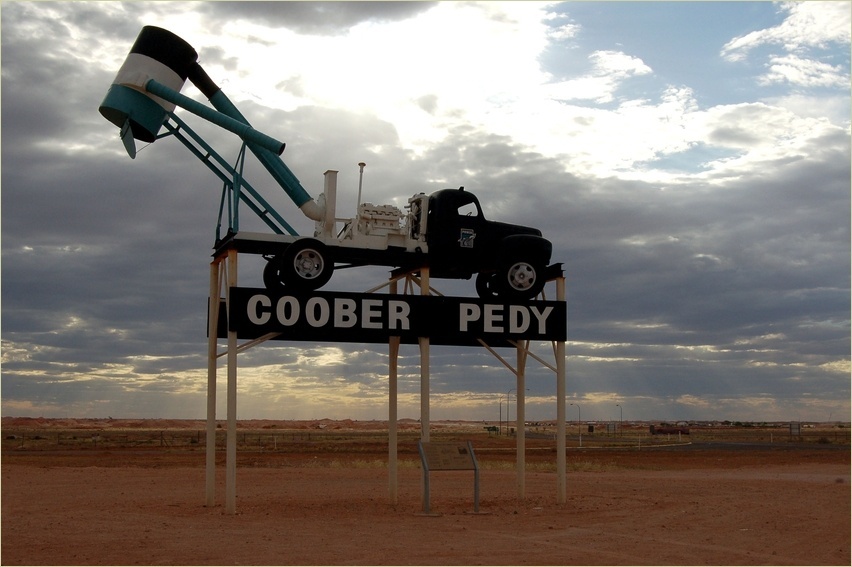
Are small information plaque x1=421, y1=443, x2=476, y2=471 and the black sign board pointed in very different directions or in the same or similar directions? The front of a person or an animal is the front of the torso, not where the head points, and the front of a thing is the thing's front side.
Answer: same or similar directions

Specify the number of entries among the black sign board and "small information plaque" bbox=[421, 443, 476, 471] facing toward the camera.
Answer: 2

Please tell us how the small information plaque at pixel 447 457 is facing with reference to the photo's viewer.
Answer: facing the viewer

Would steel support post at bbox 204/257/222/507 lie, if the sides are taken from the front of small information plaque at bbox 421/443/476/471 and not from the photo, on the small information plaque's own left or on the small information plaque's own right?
on the small information plaque's own right

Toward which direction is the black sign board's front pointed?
toward the camera
